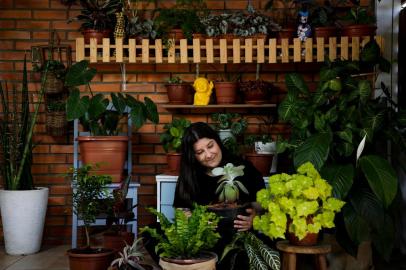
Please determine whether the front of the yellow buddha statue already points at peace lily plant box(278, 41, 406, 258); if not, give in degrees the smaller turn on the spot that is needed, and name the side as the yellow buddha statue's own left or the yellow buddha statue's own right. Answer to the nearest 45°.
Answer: approximately 45° to the yellow buddha statue's own left

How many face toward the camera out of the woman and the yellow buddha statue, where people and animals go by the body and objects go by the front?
2

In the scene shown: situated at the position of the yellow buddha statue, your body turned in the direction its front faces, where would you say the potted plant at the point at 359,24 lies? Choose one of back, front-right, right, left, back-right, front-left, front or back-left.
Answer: left

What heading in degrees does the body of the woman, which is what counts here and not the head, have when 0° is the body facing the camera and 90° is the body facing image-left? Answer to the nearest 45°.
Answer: approximately 0°
